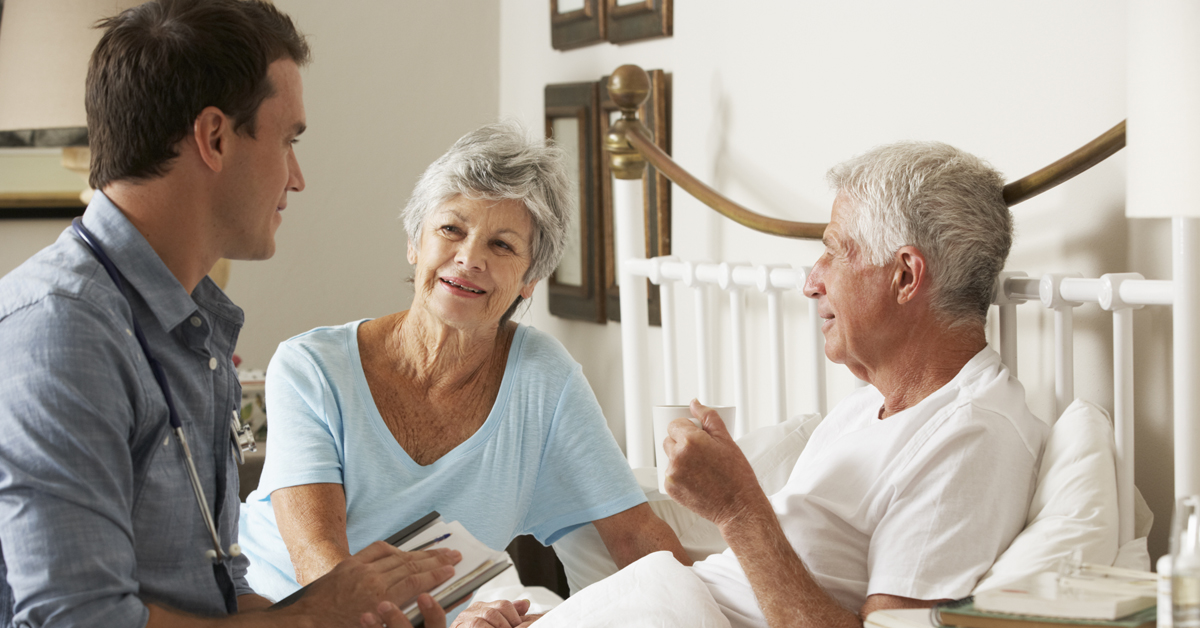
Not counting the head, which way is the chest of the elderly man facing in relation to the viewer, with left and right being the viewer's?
facing to the left of the viewer

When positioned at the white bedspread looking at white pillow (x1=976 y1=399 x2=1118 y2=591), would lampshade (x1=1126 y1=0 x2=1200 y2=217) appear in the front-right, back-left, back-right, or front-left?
front-right

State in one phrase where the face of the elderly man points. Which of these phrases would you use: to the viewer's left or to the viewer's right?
to the viewer's left

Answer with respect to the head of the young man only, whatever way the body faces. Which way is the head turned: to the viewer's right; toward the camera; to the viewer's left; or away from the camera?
to the viewer's right

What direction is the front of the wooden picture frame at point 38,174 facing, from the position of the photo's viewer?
facing the viewer

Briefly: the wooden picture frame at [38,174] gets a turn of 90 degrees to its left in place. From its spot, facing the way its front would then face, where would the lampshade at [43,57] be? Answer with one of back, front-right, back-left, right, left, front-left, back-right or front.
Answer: right

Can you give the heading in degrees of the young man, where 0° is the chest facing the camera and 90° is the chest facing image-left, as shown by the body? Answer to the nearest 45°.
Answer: approximately 270°

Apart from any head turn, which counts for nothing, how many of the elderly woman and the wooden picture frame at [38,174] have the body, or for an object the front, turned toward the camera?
2

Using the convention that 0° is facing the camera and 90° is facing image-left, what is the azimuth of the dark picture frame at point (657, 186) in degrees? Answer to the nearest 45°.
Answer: approximately 45°

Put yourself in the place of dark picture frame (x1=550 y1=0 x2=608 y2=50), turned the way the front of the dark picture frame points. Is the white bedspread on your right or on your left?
on your left

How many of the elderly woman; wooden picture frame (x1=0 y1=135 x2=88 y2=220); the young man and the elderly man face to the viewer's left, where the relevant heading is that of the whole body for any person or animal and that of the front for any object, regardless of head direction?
1
